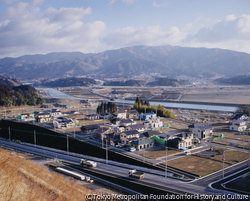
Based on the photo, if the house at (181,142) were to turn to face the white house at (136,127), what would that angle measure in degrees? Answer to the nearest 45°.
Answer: approximately 180°

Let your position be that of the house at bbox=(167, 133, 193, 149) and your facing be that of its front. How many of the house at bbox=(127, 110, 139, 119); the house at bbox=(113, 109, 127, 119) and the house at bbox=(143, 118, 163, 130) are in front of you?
0

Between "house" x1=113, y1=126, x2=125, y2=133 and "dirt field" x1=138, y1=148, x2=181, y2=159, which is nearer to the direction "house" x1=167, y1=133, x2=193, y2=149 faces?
the dirt field

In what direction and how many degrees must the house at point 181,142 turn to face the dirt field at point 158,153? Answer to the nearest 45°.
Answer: approximately 90° to its right

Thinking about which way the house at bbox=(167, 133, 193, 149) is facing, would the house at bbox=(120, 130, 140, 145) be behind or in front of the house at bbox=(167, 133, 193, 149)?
behind

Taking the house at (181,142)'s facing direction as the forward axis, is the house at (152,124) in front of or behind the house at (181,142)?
behind

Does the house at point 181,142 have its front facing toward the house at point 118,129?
no

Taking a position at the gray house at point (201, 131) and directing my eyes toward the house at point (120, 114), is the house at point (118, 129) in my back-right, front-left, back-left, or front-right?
front-left

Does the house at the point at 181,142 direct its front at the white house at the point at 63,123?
no

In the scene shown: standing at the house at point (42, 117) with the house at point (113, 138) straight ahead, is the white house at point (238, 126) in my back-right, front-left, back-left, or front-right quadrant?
front-left

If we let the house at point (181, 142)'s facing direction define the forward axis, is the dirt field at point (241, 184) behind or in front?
in front

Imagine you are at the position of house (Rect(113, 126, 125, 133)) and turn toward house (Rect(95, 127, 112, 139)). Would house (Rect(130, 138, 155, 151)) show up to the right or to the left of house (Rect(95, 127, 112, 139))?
left

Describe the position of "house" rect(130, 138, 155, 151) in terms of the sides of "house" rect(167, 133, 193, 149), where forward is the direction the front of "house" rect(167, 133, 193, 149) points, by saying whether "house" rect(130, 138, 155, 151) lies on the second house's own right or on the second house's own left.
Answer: on the second house's own right

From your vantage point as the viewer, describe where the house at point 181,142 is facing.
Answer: facing the viewer and to the right of the viewer
